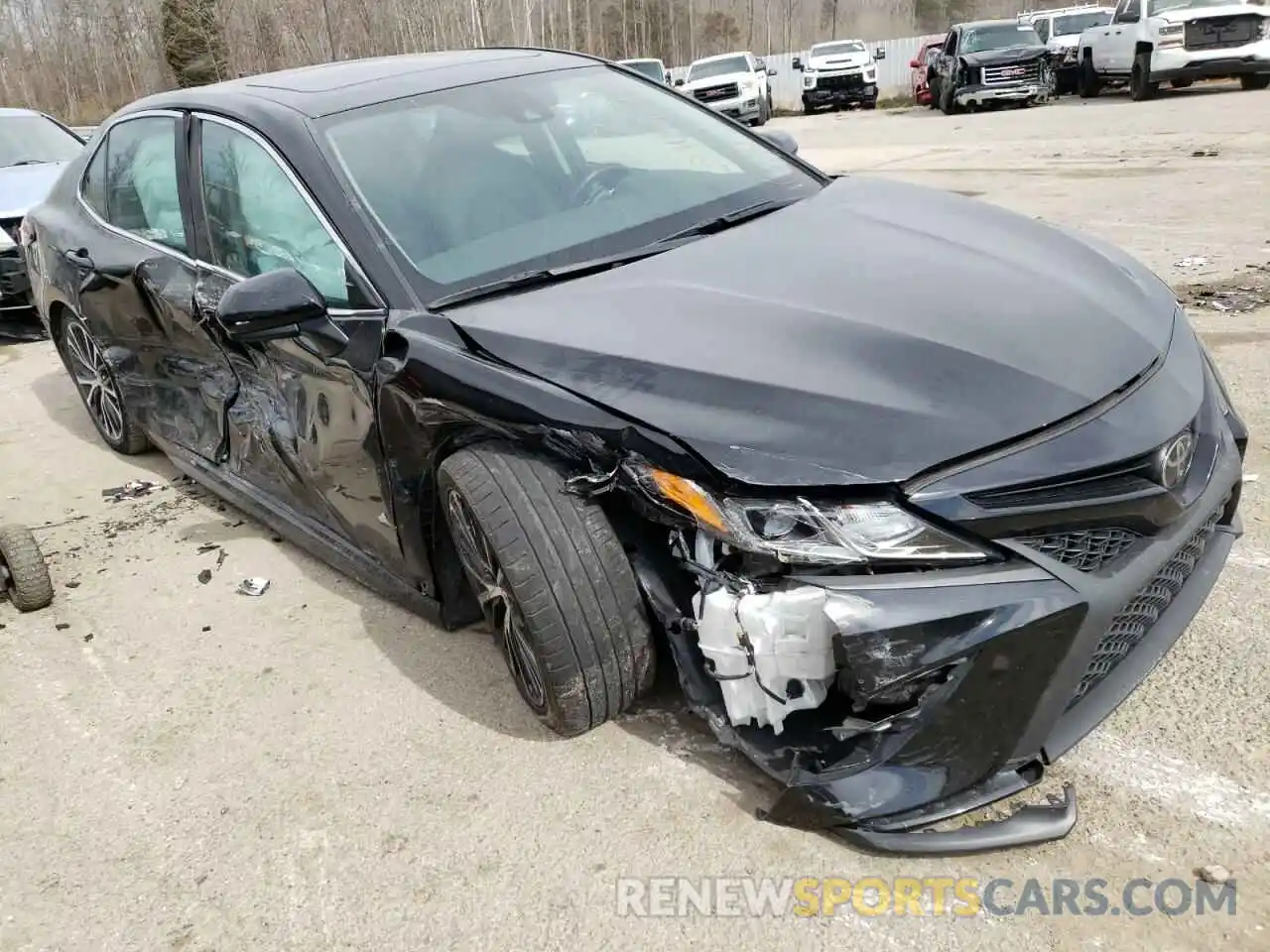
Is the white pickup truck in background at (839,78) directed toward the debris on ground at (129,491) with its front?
yes

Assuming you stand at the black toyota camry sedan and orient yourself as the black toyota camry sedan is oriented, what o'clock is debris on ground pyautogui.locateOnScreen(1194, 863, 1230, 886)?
The debris on ground is roughly at 12 o'clock from the black toyota camry sedan.

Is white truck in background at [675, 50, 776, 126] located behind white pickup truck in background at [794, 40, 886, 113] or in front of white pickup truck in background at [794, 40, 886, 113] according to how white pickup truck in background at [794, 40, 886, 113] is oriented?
in front

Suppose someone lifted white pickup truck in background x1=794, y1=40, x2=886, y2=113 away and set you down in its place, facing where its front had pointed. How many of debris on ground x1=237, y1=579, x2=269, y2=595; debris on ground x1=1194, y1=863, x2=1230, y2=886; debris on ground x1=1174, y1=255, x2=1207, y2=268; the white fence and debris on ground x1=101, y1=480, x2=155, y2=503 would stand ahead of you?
4

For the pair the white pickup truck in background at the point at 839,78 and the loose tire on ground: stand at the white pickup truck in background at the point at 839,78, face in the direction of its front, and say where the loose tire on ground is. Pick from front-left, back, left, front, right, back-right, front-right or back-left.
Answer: front

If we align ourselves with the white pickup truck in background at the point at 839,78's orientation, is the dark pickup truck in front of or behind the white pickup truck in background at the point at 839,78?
in front

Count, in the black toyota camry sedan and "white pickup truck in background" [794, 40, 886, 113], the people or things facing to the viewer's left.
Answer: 0

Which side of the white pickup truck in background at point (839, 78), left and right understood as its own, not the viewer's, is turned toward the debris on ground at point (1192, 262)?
front

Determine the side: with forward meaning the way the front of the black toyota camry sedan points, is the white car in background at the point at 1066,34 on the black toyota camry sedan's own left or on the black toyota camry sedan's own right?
on the black toyota camry sedan's own left

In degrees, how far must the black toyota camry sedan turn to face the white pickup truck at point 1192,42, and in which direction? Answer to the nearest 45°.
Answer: approximately 90° to its left

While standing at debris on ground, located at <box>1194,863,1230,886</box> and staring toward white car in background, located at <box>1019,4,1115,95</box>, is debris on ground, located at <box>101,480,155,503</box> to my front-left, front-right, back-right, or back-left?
front-left

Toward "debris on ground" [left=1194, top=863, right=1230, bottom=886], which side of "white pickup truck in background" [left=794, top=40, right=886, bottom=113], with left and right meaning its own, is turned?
front

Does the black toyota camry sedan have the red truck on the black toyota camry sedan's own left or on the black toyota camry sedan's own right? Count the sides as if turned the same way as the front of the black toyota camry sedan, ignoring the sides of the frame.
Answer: on the black toyota camry sedan's own left

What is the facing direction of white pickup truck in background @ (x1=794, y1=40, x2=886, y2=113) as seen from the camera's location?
facing the viewer

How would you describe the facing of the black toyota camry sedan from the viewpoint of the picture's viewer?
facing the viewer and to the right of the viewer

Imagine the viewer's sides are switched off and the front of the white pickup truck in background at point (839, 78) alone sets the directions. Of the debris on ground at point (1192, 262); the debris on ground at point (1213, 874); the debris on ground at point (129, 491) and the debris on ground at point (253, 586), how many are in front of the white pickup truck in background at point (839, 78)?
4
